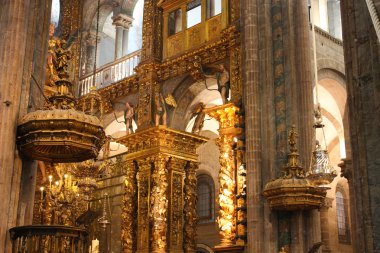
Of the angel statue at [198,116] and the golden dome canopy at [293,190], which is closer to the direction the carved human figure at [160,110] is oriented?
the golden dome canopy

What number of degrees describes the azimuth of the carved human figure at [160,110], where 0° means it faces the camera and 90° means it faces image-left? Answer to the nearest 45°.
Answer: approximately 45°

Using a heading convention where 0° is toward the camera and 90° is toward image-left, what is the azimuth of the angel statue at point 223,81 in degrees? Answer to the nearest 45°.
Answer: approximately 90°

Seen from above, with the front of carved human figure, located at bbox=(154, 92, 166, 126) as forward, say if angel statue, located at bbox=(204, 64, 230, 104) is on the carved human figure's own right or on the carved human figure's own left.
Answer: on the carved human figure's own left

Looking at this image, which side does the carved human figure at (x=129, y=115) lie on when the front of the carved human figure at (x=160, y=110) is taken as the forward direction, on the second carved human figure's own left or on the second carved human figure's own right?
on the second carved human figure's own right
